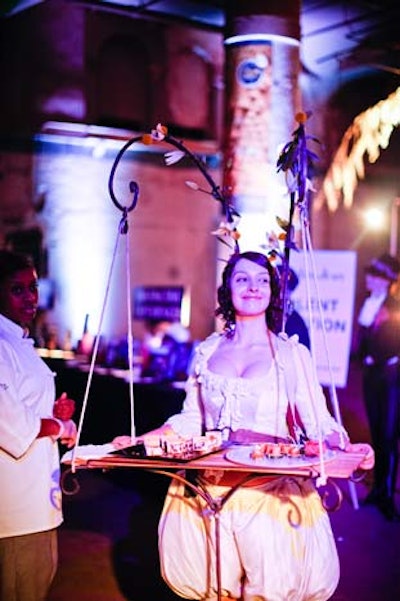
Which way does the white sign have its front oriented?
toward the camera

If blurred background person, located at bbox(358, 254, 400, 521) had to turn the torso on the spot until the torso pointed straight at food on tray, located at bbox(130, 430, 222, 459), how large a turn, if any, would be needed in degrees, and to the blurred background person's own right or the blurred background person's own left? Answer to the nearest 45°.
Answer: approximately 45° to the blurred background person's own left

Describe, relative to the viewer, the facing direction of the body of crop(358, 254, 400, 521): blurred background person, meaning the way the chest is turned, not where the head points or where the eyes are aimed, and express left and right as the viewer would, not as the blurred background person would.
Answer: facing the viewer and to the left of the viewer

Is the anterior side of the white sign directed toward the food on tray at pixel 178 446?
yes

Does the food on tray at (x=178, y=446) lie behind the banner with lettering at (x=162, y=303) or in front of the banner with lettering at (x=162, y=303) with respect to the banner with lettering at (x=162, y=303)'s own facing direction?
in front

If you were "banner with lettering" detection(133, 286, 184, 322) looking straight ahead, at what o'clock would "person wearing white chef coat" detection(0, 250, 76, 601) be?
The person wearing white chef coat is roughly at 12 o'clock from the banner with lettering.

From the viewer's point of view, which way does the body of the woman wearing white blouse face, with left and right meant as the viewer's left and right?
facing the viewer

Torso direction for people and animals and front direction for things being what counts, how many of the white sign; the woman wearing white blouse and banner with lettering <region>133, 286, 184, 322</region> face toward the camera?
3

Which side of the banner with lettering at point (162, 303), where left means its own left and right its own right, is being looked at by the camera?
front

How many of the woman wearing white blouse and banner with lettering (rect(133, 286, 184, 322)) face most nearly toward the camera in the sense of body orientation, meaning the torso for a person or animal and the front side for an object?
2

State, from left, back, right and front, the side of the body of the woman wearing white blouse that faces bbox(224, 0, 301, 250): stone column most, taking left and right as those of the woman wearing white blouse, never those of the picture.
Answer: back

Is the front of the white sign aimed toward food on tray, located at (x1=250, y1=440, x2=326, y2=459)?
yes

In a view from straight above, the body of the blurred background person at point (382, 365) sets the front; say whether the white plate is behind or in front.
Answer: in front

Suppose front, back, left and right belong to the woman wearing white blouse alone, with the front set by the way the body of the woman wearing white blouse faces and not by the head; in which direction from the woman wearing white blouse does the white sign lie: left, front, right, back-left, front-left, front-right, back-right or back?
back

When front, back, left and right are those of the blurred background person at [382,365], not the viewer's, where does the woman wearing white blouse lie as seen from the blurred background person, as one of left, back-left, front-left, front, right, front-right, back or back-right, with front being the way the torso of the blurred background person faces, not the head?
front-left

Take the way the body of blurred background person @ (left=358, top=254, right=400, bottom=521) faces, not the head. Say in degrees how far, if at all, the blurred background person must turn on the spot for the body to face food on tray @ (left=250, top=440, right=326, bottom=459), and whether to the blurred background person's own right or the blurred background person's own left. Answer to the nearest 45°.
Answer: approximately 45° to the blurred background person's own left

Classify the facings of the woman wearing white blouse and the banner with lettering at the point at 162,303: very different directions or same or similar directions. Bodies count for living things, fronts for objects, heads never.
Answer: same or similar directions
